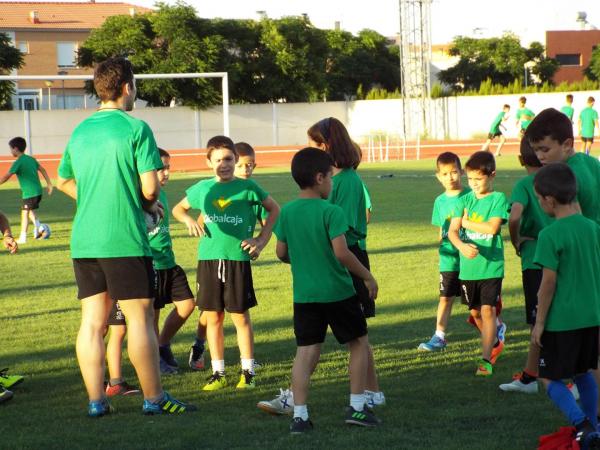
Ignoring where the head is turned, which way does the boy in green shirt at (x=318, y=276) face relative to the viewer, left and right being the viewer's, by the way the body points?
facing away from the viewer and to the right of the viewer

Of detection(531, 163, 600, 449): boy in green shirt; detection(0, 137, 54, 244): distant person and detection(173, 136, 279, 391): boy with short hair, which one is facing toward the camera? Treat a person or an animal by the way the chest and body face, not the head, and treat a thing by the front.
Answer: the boy with short hair

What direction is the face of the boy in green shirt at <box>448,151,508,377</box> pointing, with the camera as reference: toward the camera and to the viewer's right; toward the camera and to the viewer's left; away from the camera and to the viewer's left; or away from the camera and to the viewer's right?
toward the camera and to the viewer's left

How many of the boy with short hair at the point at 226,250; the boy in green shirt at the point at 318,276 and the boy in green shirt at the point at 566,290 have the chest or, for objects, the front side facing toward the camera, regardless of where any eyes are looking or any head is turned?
1

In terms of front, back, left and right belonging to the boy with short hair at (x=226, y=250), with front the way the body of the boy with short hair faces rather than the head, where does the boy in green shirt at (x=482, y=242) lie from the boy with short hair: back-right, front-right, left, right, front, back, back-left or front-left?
left

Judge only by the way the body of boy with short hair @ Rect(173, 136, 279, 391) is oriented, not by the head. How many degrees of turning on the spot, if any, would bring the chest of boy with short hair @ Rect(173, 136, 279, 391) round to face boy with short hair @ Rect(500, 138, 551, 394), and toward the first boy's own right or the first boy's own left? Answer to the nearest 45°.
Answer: approximately 45° to the first boy's own left

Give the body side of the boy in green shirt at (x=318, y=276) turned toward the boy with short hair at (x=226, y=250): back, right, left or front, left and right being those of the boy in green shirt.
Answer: left

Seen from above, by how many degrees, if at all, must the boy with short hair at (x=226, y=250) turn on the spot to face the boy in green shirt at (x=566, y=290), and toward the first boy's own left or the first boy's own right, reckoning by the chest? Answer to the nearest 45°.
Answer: approximately 45° to the first boy's own left

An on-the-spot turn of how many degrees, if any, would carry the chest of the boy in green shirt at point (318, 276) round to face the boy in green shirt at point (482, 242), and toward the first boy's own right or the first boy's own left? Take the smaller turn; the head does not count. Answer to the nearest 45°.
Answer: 0° — they already face them

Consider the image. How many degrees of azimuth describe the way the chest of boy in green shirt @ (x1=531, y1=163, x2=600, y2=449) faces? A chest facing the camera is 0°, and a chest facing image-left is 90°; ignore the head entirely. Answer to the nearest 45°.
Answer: approximately 135°
